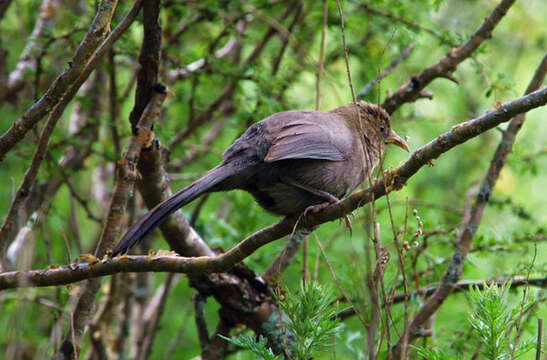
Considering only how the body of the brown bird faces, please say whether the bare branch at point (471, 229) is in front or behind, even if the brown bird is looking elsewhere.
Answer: in front

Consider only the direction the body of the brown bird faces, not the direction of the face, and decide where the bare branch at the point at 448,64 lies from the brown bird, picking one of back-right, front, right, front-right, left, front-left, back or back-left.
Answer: front

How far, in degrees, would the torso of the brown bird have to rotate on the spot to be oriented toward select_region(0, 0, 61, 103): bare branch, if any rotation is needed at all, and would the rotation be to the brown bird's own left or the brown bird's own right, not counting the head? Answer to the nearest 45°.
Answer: approximately 135° to the brown bird's own left

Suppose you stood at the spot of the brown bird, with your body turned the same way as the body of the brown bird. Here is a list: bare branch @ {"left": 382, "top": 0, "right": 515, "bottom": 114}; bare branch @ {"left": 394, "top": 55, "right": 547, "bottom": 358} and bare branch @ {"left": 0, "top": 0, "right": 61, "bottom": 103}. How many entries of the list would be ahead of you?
2

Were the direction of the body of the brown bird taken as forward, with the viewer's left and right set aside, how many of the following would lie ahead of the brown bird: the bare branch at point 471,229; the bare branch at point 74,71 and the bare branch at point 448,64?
2

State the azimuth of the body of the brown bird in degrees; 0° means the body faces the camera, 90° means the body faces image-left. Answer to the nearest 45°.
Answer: approximately 270°
